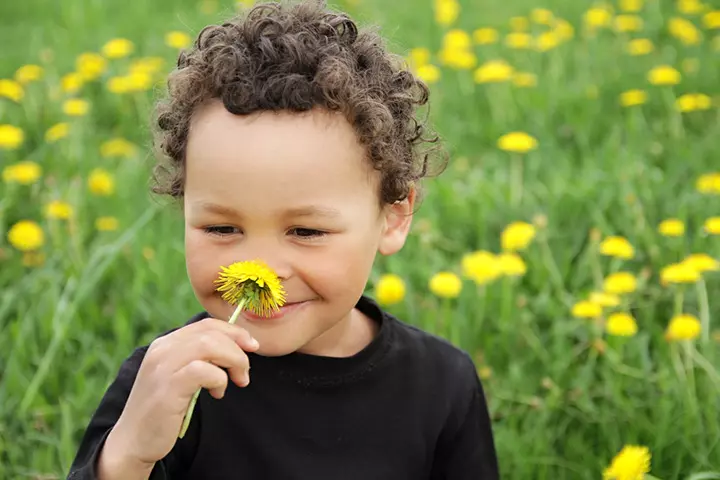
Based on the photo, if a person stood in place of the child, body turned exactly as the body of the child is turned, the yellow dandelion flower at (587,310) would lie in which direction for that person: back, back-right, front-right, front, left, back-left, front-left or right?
back-left

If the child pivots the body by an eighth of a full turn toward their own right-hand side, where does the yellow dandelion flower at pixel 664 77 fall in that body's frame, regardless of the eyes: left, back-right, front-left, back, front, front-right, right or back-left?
back

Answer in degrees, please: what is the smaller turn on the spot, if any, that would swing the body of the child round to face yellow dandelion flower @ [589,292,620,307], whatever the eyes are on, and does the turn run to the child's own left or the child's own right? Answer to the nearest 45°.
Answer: approximately 135° to the child's own left

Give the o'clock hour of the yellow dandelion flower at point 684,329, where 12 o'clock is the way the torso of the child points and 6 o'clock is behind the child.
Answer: The yellow dandelion flower is roughly at 8 o'clock from the child.

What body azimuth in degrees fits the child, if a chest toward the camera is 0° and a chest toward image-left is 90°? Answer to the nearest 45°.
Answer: approximately 0°

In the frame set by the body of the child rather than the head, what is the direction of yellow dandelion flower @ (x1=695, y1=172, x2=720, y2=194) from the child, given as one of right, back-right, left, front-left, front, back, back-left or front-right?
back-left

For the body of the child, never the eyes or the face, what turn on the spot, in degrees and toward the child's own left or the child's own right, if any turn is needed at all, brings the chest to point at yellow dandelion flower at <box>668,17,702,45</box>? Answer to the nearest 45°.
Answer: approximately 135° to the child's own left

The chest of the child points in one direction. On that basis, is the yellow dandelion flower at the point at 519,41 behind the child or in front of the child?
behind

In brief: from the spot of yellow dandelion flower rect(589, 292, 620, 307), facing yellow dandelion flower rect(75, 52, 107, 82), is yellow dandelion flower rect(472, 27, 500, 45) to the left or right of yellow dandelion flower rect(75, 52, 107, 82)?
right
